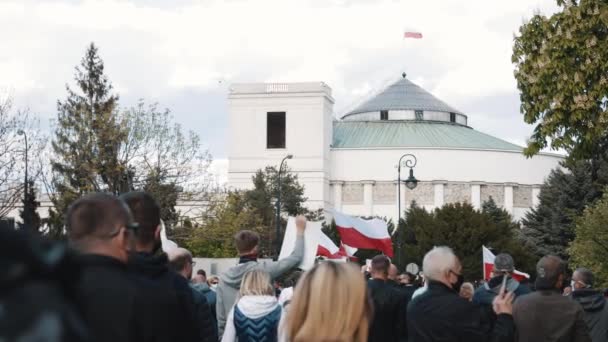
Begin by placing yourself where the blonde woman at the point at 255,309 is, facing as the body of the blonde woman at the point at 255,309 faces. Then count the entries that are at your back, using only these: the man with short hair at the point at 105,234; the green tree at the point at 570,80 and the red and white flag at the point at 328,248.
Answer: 1

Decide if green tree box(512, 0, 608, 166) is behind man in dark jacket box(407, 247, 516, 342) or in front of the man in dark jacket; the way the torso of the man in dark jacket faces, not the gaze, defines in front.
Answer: in front

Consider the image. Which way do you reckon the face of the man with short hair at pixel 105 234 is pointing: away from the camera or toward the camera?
away from the camera

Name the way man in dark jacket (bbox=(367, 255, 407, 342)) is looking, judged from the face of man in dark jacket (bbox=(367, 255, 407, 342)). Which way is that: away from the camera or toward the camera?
away from the camera

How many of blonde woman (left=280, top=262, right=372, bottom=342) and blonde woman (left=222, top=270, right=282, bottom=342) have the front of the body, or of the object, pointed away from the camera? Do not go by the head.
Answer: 2

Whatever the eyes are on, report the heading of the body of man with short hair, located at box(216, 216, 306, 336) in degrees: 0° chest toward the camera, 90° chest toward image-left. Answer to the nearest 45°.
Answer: approximately 180°

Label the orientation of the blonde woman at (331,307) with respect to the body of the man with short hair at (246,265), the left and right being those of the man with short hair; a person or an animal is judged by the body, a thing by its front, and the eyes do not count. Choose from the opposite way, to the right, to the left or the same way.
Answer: the same way

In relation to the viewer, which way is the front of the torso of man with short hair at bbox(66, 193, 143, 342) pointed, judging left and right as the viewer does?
facing away from the viewer and to the right of the viewer

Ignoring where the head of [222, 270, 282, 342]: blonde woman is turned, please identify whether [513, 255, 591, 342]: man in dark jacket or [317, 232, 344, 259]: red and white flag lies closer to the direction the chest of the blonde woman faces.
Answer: the red and white flag

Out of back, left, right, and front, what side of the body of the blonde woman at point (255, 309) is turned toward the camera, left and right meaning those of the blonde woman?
back

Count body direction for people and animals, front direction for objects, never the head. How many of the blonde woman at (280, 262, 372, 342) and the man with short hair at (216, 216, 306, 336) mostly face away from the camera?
2

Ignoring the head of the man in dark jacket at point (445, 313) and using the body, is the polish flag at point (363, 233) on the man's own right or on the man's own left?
on the man's own left

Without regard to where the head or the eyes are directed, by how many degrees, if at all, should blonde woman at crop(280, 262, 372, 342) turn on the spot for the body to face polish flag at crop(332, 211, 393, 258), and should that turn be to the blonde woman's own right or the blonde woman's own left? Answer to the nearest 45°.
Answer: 0° — they already face it

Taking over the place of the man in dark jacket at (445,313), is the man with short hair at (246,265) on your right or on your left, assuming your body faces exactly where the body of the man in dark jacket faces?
on your left

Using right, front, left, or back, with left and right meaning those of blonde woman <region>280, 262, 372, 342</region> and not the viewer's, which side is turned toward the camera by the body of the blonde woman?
back
